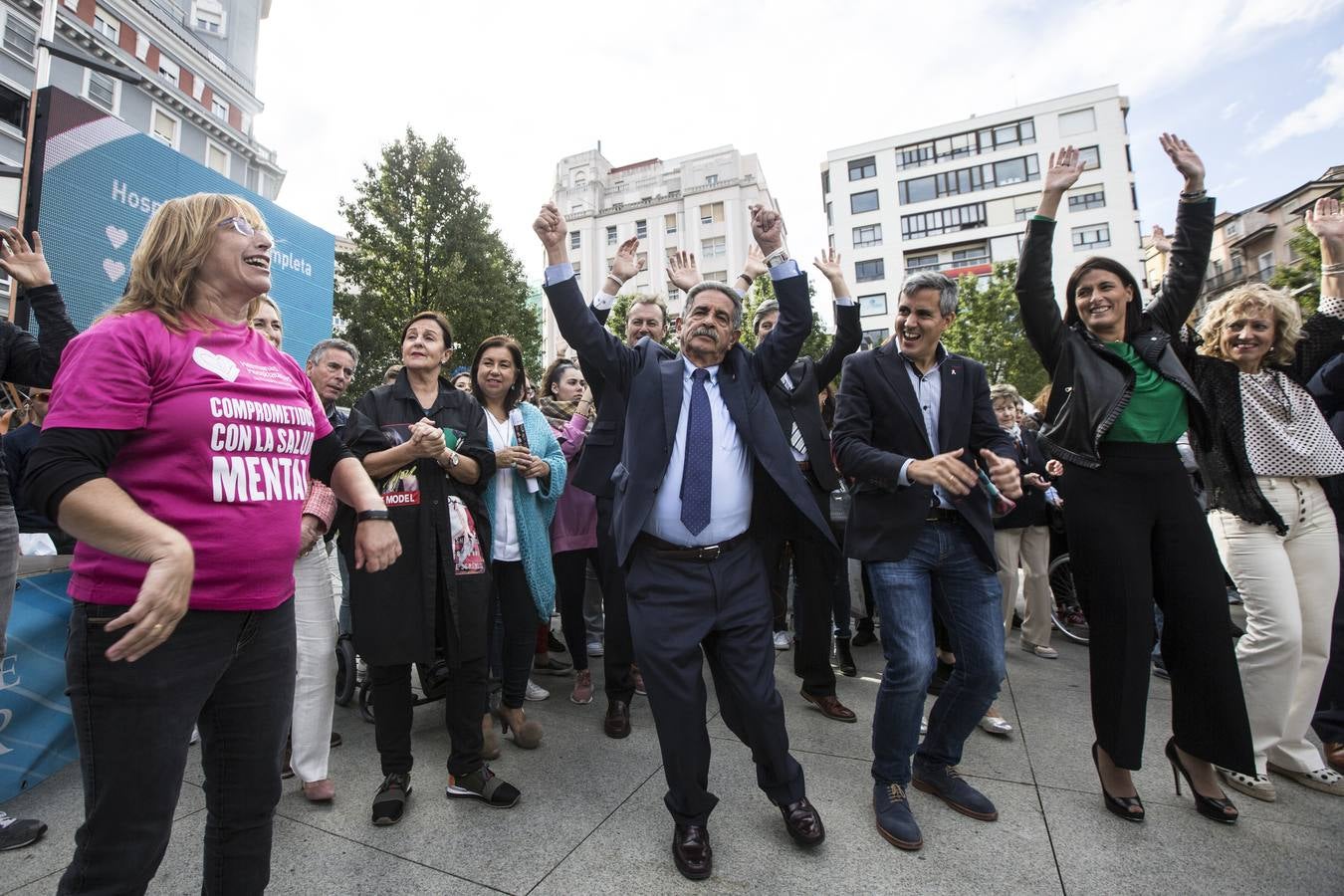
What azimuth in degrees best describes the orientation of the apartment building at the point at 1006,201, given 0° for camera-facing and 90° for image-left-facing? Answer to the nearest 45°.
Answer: approximately 0°

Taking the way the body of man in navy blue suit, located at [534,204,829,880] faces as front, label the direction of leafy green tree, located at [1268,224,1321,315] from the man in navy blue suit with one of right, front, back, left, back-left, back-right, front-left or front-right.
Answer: back-left

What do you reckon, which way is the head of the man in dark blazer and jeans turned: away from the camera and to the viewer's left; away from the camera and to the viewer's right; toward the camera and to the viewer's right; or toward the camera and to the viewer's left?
toward the camera and to the viewer's left

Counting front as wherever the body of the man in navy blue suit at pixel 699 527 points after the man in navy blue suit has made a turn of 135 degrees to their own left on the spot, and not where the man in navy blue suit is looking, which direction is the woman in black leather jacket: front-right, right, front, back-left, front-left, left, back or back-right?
front-right

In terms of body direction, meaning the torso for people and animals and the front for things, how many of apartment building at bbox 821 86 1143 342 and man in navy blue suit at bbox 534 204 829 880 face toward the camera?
2

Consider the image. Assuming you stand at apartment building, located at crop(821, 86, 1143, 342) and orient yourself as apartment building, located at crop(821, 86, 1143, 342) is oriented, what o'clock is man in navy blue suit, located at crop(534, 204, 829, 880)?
The man in navy blue suit is roughly at 12 o'clock from the apartment building.

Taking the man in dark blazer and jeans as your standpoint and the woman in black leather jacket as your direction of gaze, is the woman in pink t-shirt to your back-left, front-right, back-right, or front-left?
back-right

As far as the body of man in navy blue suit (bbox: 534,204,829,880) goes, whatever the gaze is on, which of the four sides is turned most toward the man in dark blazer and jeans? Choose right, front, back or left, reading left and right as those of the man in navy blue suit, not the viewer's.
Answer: left

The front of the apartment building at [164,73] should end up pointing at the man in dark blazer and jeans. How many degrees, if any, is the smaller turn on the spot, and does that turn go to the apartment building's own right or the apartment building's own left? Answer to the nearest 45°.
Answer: approximately 45° to the apartment building's own right

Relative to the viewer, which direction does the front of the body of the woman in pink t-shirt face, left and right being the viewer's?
facing the viewer and to the right of the viewer
